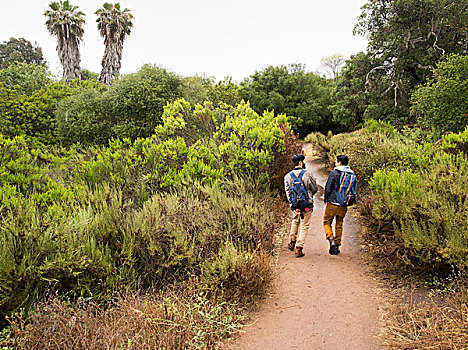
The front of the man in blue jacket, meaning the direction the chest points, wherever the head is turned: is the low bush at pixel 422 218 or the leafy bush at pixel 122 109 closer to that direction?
the leafy bush

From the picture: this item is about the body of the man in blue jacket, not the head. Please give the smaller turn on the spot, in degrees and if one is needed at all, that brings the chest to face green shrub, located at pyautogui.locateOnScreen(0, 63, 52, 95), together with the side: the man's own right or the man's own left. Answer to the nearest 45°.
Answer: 0° — they already face it

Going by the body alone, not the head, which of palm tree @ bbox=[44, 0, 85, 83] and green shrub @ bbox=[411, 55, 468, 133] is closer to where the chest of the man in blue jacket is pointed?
the palm tree

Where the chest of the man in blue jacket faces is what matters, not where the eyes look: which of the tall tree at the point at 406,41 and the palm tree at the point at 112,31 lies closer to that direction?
the palm tree

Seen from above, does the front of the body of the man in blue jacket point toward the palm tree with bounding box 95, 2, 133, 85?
yes

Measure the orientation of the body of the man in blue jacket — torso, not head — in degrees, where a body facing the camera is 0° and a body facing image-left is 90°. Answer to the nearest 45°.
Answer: approximately 135°

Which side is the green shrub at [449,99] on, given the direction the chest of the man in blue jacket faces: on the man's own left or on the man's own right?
on the man's own right

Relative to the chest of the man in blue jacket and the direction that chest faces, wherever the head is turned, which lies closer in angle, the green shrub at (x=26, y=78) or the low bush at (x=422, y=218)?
the green shrub

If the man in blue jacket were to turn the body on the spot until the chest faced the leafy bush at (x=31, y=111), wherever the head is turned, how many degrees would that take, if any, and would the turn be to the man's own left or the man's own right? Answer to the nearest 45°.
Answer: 0° — they already face it

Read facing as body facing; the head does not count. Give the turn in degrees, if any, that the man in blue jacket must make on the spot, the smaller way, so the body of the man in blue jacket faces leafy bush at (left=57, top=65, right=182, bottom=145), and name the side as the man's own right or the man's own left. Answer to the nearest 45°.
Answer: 0° — they already face it
